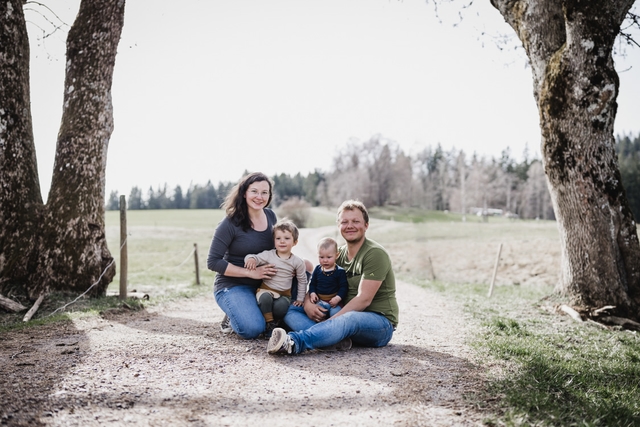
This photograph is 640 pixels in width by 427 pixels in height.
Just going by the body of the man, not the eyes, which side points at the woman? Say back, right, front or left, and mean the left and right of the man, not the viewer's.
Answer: right

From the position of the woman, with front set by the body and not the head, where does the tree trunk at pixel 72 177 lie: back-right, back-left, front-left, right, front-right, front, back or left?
back

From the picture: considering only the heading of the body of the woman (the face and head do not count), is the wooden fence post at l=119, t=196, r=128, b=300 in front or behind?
behind

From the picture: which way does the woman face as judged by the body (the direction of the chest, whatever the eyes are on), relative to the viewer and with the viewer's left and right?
facing the viewer and to the right of the viewer

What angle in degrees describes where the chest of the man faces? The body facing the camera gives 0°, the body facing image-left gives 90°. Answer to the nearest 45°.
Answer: approximately 45°

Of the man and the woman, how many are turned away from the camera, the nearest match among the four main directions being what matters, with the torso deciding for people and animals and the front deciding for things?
0

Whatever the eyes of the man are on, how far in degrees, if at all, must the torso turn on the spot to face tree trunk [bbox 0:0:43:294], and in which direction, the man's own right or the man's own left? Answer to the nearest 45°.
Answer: approximately 90° to the man's own right

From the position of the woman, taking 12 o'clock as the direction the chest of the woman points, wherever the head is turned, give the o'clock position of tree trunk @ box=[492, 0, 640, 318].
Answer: The tree trunk is roughly at 10 o'clock from the woman.

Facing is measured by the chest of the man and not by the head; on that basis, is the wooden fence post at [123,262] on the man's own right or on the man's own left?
on the man's own right
